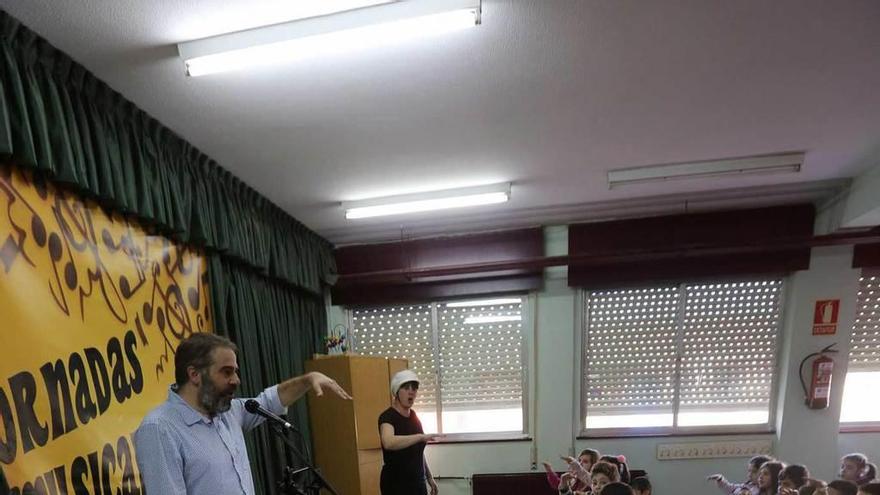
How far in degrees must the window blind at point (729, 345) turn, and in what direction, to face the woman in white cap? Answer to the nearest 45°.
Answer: approximately 45° to its right

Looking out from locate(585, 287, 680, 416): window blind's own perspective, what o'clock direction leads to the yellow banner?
The yellow banner is roughly at 1 o'clock from the window blind.

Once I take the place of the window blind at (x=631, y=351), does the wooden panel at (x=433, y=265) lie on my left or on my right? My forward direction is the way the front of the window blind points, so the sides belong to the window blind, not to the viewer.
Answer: on my right

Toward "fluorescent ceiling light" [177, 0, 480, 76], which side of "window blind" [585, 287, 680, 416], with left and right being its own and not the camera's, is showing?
front

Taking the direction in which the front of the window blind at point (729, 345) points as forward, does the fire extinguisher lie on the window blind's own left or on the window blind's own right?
on the window blind's own left

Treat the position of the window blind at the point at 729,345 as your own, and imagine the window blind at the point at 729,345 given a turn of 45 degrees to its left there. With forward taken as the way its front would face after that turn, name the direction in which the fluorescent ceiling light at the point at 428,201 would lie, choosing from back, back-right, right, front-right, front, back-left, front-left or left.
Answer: right

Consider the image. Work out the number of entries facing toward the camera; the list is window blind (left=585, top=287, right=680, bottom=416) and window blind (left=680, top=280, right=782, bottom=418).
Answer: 2

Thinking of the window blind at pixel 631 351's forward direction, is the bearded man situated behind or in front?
in front

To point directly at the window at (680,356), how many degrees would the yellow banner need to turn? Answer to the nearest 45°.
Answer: approximately 45° to its left

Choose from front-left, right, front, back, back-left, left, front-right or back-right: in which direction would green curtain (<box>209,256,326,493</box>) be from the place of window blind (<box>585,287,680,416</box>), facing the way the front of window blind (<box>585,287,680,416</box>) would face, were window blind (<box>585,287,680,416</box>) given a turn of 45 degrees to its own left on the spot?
right

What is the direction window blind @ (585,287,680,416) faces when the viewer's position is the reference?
facing the viewer

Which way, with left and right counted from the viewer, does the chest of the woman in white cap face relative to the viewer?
facing the viewer and to the right of the viewer

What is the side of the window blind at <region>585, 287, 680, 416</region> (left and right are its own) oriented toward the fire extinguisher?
left
